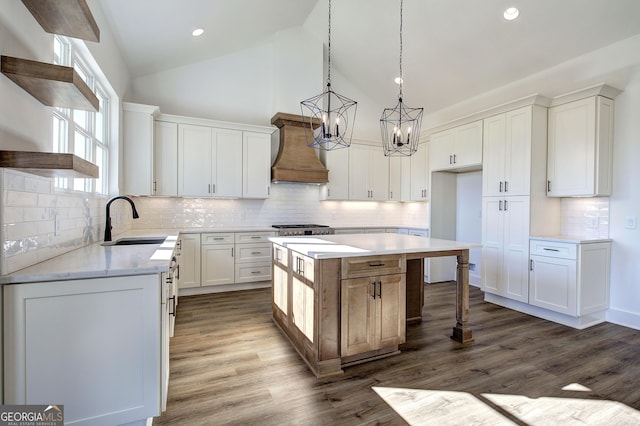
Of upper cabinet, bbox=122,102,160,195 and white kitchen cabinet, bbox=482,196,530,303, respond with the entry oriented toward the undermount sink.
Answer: the white kitchen cabinet

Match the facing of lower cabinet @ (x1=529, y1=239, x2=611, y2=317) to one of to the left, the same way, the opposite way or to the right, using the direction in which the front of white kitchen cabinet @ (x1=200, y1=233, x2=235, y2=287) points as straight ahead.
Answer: to the right

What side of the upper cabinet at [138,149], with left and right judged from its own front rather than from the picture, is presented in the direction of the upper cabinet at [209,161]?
front

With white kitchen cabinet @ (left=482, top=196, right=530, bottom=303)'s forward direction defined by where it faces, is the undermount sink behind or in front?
in front

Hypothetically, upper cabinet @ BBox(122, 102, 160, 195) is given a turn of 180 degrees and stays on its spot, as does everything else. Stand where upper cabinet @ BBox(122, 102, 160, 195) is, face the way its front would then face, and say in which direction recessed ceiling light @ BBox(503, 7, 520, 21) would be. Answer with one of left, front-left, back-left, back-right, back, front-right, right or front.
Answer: back-left

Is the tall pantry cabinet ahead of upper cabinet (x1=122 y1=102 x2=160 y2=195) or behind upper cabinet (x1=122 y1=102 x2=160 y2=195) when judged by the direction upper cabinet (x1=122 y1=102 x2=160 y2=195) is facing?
ahead

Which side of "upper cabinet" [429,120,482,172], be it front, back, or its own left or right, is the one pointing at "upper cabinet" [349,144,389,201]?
right

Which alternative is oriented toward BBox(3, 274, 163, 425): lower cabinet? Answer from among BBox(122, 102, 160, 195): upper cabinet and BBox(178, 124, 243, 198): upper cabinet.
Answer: BBox(178, 124, 243, 198): upper cabinet

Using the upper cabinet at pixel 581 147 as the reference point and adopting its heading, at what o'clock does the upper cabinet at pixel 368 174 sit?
the upper cabinet at pixel 368 174 is roughly at 2 o'clock from the upper cabinet at pixel 581 147.

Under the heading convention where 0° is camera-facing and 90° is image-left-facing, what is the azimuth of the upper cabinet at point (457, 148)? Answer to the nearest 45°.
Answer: approximately 45°

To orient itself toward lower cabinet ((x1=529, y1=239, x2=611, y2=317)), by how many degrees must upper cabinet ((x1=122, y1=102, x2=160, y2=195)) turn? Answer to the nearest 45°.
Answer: approximately 45° to its right

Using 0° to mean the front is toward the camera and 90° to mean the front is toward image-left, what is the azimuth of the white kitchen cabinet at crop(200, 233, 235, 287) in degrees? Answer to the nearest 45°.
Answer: approximately 0°

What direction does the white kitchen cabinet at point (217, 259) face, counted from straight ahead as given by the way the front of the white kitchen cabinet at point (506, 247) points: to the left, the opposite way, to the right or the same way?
to the left

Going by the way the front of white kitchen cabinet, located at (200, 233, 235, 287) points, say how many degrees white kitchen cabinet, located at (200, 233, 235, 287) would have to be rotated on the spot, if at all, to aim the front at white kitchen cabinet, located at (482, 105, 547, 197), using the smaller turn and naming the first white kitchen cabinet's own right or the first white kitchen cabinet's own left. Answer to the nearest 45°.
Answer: approximately 45° to the first white kitchen cabinet's own left

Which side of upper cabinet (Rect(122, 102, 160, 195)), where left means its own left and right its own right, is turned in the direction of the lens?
right

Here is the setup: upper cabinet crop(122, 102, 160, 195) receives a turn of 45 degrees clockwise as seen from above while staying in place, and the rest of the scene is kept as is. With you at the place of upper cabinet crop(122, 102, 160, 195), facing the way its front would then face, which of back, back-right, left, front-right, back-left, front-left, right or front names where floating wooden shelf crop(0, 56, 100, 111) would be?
front-right
